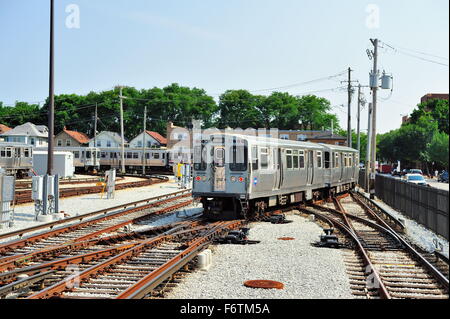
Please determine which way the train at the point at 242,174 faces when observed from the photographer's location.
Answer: facing the viewer and to the left of the viewer

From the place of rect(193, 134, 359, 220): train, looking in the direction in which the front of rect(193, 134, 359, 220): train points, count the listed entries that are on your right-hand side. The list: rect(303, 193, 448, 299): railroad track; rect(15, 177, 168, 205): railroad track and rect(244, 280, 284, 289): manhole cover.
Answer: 1

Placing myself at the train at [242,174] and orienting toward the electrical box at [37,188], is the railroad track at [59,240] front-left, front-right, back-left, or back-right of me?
front-left

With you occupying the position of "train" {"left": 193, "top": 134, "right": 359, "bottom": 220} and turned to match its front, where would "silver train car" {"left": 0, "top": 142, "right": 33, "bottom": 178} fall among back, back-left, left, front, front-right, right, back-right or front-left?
right

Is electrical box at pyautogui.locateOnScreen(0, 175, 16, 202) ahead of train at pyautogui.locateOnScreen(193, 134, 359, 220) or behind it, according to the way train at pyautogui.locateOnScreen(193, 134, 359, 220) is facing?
ahead

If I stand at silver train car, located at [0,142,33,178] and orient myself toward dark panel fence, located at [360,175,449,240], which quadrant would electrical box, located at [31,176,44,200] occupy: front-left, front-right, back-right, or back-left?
front-right

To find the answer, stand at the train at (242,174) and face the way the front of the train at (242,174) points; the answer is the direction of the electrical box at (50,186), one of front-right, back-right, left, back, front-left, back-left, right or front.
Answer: front-right

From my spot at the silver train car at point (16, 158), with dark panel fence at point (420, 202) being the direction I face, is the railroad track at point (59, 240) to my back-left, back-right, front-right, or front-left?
front-right

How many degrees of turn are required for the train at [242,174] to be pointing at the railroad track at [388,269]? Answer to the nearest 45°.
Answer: approximately 90° to its left

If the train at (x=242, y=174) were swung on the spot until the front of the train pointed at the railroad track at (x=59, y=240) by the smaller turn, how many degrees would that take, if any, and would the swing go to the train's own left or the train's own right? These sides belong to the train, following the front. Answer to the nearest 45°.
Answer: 0° — it already faces it

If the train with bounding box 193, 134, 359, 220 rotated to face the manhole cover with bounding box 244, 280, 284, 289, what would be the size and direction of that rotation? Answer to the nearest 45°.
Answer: approximately 45° to its left

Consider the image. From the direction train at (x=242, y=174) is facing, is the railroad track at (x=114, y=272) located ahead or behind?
ahead

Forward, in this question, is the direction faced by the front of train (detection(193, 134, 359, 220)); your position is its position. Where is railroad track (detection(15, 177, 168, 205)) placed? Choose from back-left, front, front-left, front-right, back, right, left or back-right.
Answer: right
